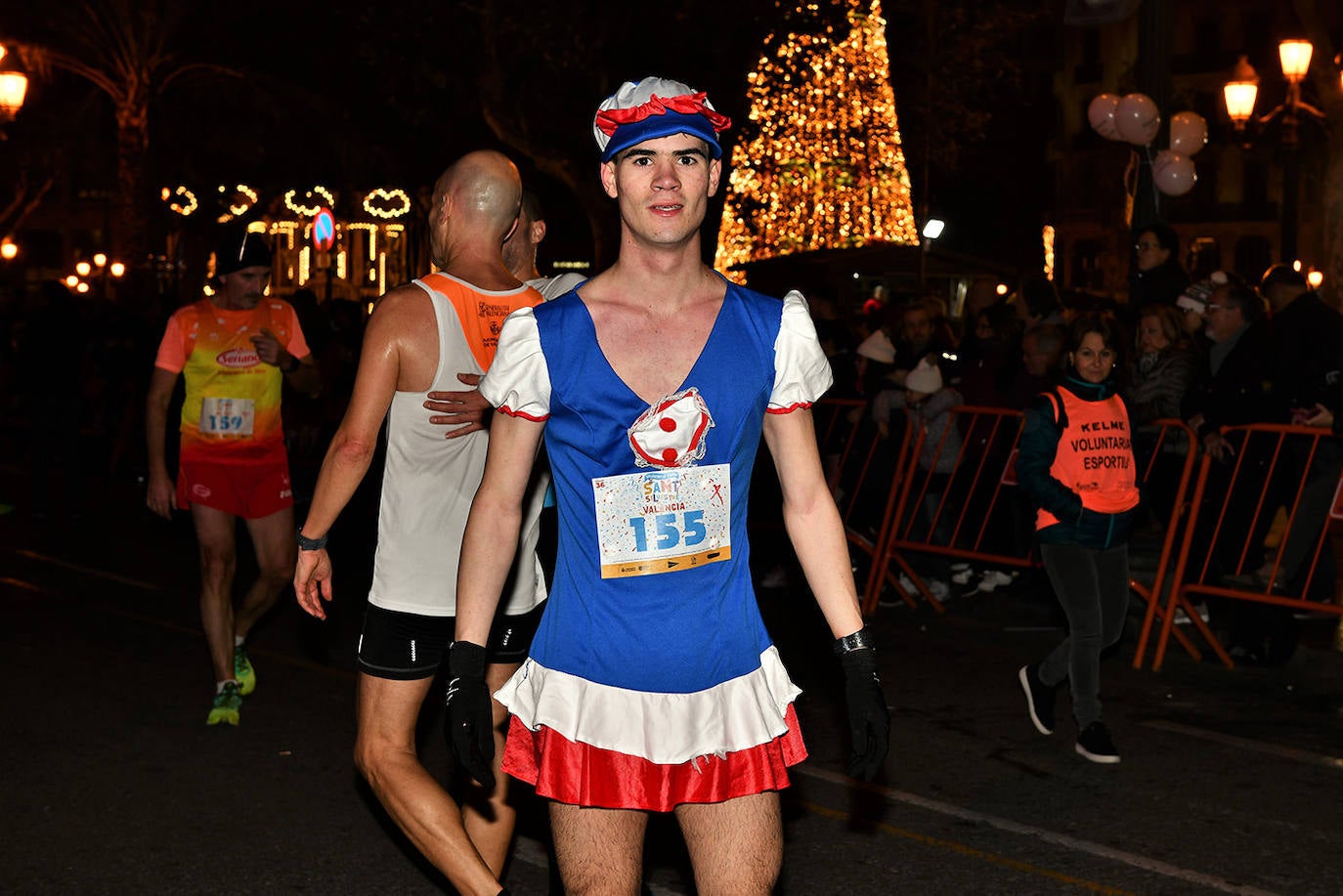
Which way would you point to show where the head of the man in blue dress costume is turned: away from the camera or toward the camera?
toward the camera

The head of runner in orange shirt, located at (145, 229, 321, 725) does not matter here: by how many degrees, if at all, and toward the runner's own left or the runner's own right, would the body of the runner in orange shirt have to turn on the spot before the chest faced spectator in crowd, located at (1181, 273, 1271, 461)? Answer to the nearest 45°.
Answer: approximately 90° to the runner's own left

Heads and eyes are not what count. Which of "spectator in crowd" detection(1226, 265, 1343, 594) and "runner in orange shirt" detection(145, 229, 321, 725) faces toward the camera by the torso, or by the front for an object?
the runner in orange shirt

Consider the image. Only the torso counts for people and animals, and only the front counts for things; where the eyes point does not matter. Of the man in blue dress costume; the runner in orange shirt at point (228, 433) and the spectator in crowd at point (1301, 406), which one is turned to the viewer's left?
the spectator in crowd

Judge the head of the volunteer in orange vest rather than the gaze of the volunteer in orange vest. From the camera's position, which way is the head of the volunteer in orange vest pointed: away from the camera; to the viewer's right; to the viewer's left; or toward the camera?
toward the camera

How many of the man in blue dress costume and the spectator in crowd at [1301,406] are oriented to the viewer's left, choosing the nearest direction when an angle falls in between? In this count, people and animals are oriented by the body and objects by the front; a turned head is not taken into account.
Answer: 1

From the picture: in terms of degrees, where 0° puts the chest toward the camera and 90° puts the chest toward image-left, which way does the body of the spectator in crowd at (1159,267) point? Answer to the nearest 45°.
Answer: approximately 45°

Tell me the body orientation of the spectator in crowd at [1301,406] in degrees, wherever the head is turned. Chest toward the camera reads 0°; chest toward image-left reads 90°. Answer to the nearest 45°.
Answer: approximately 90°

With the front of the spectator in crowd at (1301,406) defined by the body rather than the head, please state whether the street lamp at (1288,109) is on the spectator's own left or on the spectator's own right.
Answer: on the spectator's own right

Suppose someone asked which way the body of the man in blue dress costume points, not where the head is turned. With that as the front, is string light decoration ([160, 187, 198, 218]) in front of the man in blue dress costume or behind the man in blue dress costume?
behind

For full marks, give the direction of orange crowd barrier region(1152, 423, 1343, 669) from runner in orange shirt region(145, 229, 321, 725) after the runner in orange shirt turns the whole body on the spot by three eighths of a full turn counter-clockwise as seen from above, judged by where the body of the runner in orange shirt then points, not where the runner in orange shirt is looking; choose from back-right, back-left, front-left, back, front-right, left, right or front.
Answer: front-right

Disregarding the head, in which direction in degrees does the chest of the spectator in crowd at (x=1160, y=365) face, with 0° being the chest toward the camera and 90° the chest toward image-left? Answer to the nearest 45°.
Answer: approximately 45°

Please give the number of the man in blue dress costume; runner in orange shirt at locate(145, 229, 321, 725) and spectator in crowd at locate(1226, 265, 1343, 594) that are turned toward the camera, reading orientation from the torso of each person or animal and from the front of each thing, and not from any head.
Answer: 2

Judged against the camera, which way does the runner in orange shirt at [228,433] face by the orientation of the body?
toward the camera

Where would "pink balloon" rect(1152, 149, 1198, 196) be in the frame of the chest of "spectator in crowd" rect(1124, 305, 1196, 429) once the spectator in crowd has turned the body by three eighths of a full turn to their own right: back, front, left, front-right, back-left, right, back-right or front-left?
front

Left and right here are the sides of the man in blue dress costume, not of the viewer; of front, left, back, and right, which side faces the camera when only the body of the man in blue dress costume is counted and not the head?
front
